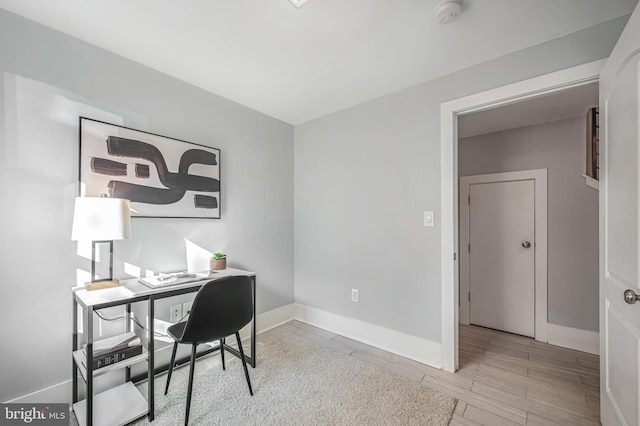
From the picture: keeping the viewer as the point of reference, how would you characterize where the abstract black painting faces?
facing the viewer and to the right of the viewer

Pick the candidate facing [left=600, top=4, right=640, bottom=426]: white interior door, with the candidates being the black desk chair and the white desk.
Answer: the white desk

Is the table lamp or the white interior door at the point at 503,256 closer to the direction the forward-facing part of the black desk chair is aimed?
the table lamp

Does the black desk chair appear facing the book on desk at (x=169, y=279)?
yes

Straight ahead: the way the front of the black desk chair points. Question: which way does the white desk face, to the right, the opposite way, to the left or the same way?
the opposite way

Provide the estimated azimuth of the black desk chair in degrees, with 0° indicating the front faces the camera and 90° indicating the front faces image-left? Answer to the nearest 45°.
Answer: approximately 135°

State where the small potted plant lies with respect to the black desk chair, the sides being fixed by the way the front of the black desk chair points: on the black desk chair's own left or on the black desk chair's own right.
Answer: on the black desk chair's own right

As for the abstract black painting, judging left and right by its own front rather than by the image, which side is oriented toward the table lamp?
right

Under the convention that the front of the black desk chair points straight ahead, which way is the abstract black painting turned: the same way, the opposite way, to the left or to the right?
the opposite way

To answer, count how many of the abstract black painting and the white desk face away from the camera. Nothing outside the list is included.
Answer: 0

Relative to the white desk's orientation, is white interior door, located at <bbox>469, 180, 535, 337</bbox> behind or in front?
in front
